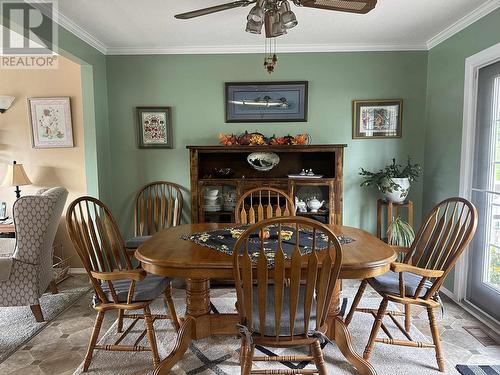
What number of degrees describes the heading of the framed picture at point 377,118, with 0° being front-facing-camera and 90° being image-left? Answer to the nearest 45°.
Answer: approximately 0°

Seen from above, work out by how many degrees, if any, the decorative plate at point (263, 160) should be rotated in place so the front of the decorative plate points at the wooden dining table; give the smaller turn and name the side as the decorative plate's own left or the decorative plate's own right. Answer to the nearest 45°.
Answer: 0° — it already faces it

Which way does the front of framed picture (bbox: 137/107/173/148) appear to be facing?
toward the camera

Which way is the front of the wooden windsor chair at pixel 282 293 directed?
away from the camera

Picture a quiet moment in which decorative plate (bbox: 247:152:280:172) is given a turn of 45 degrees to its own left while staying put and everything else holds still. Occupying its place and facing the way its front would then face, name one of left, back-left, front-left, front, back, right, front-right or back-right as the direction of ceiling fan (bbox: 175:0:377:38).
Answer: front-right

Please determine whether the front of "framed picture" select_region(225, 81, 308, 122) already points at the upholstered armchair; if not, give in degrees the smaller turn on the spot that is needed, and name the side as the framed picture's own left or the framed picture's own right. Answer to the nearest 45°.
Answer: approximately 45° to the framed picture's own right

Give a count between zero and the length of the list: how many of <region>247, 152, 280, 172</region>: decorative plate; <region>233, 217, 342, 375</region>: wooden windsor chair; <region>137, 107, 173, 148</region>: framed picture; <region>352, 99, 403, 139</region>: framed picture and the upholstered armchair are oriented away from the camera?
1

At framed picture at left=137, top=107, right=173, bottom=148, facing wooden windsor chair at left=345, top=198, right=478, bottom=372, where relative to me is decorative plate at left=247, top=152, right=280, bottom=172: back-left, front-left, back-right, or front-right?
front-left

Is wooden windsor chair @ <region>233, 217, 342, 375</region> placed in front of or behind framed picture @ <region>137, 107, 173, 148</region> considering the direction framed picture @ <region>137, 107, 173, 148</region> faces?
in front

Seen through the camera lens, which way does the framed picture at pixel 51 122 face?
facing the viewer

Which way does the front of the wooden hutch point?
toward the camera

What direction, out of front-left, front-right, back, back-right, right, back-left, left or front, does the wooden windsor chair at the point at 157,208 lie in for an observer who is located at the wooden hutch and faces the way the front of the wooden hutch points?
right

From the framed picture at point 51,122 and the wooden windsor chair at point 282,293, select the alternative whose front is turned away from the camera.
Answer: the wooden windsor chair

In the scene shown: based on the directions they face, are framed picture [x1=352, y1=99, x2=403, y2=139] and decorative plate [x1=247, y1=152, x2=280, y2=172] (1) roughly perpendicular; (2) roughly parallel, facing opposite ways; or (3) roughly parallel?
roughly parallel

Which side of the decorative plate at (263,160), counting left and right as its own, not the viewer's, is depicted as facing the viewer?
front

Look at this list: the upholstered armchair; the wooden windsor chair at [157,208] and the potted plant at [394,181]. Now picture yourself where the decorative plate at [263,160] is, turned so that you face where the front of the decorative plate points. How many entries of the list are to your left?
1
